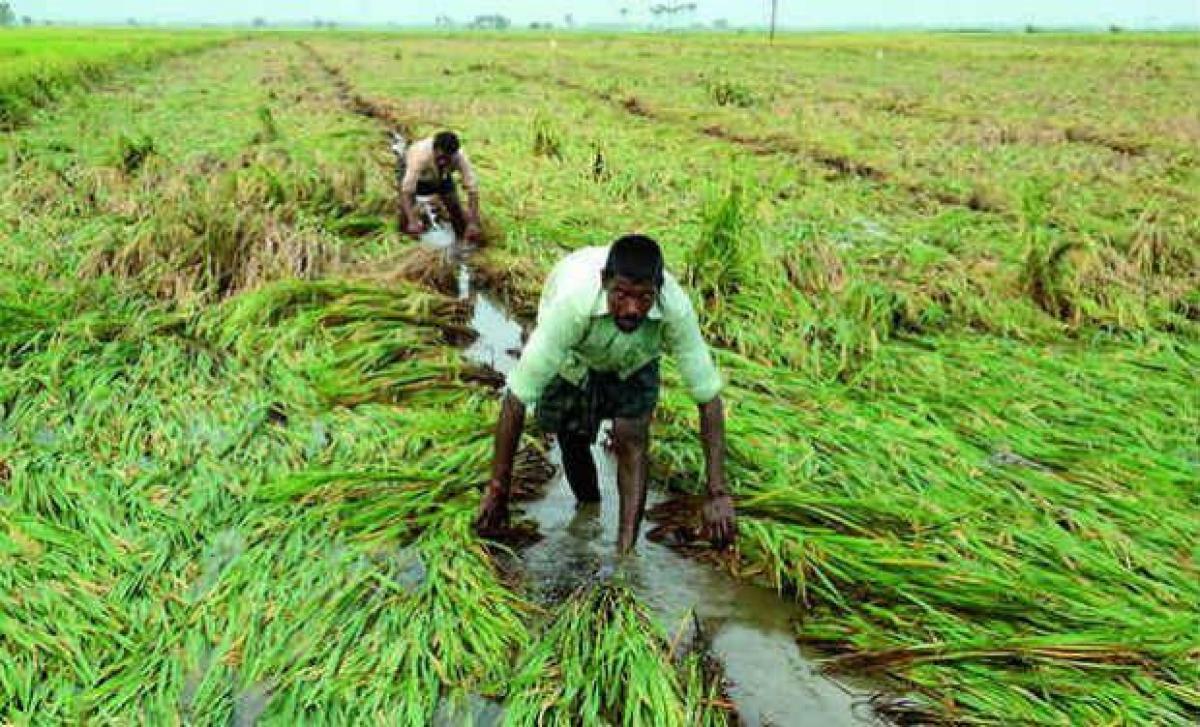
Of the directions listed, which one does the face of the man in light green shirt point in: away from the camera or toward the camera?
toward the camera

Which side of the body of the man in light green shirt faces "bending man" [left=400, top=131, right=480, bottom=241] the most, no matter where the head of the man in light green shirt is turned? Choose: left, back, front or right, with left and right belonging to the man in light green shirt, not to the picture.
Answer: back

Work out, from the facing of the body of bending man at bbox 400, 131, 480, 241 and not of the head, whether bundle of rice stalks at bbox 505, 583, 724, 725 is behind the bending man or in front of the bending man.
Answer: in front

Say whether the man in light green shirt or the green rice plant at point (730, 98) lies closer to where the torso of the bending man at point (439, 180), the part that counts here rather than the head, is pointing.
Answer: the man in light green shirt

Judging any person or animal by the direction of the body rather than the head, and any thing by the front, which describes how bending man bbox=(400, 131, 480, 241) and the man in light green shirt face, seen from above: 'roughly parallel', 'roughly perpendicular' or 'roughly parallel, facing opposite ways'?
roughly parallel

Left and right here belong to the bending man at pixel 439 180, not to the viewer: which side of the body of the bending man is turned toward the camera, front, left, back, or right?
front

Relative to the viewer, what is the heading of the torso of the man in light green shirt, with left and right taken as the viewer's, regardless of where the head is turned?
facing the viewer

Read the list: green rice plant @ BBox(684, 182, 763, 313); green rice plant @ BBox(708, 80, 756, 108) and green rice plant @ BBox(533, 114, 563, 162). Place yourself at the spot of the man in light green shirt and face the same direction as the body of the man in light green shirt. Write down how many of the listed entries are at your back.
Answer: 3

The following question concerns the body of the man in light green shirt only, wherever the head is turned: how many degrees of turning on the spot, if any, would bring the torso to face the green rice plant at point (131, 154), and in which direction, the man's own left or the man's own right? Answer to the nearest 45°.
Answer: approximately 135° to the man's own right

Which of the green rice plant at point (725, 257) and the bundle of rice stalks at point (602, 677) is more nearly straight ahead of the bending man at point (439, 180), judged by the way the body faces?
the bundle of rice stalks

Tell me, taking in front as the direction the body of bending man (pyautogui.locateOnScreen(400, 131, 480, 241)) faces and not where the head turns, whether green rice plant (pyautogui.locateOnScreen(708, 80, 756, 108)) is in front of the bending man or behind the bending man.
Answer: behind

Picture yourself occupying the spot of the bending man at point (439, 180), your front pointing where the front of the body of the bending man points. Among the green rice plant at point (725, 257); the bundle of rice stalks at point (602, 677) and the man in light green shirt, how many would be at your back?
0

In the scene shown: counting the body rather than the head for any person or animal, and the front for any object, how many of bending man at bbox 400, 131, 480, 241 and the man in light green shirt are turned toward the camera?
2

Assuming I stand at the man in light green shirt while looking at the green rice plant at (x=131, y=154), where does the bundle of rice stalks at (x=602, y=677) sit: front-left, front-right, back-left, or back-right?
back-left

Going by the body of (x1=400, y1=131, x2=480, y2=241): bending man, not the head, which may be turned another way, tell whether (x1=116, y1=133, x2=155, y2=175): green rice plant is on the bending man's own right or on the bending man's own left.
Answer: on the bending man's own right

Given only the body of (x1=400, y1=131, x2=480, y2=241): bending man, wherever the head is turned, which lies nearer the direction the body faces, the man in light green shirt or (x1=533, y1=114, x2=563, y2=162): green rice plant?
the man in light green shirt
